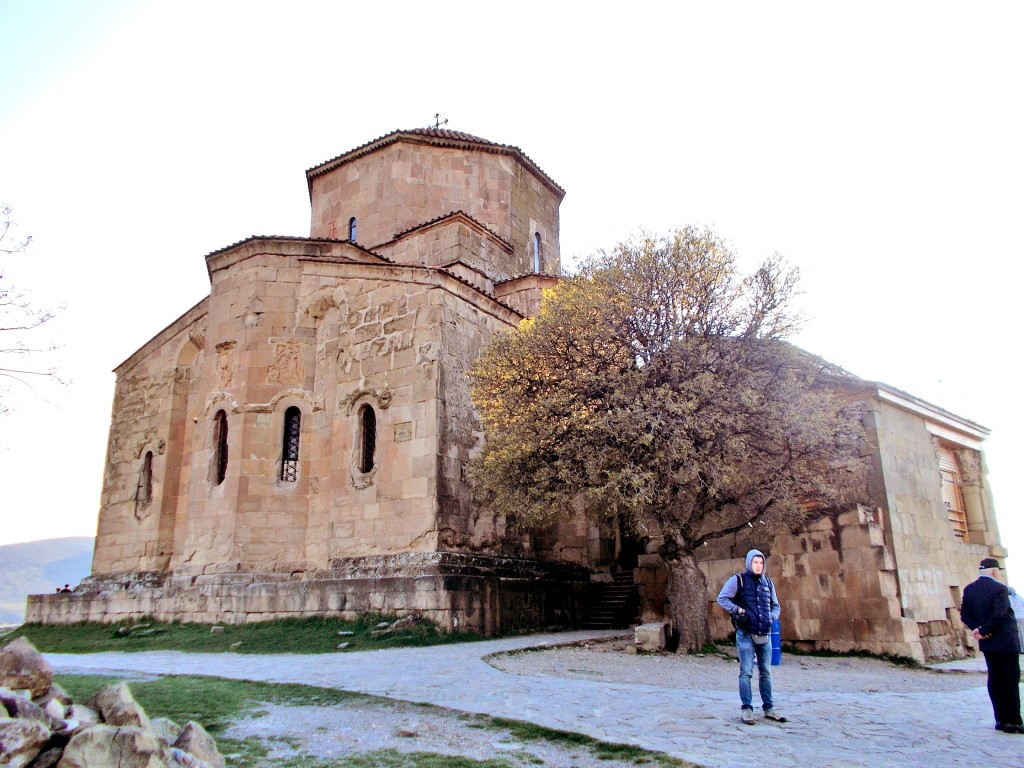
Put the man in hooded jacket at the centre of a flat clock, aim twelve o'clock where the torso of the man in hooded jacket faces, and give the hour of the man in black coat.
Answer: The man in black coat is roughly at 10 o'clock from the man in hooded jacket.

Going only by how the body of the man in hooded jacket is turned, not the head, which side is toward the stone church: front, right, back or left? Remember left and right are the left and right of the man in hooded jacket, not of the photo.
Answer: back

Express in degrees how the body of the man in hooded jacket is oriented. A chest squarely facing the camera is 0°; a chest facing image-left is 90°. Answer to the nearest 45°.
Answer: approximately 315°
